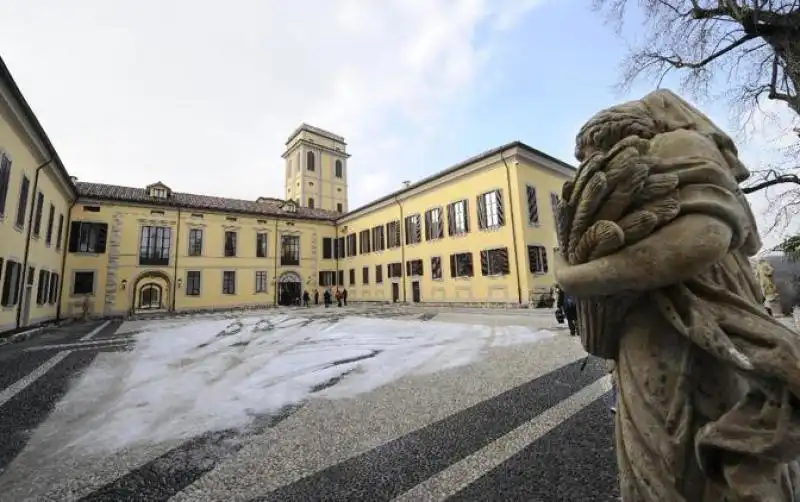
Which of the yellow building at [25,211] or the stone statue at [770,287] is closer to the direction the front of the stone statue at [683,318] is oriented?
the yellow building

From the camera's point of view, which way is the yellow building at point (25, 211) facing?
to the viewer's right

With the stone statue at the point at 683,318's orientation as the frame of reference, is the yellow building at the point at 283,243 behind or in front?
in front

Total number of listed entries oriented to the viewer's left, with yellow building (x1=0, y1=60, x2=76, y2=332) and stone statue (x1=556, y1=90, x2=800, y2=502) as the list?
1

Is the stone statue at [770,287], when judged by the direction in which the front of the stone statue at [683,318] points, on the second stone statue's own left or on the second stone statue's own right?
on the second stone statue's own right

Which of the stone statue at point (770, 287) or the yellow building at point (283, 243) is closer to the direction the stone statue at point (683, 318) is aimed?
the yellow building

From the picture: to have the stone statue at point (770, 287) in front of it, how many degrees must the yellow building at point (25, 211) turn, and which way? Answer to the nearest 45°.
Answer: approximately 45° to its right

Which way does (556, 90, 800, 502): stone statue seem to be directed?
to the viewer's left

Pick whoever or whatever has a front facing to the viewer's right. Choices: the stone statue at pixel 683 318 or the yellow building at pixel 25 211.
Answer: the yellow building

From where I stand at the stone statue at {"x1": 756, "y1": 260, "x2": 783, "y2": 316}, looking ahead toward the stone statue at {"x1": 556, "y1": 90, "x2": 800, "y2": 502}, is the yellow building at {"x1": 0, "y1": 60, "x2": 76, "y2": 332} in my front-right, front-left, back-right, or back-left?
front-right
